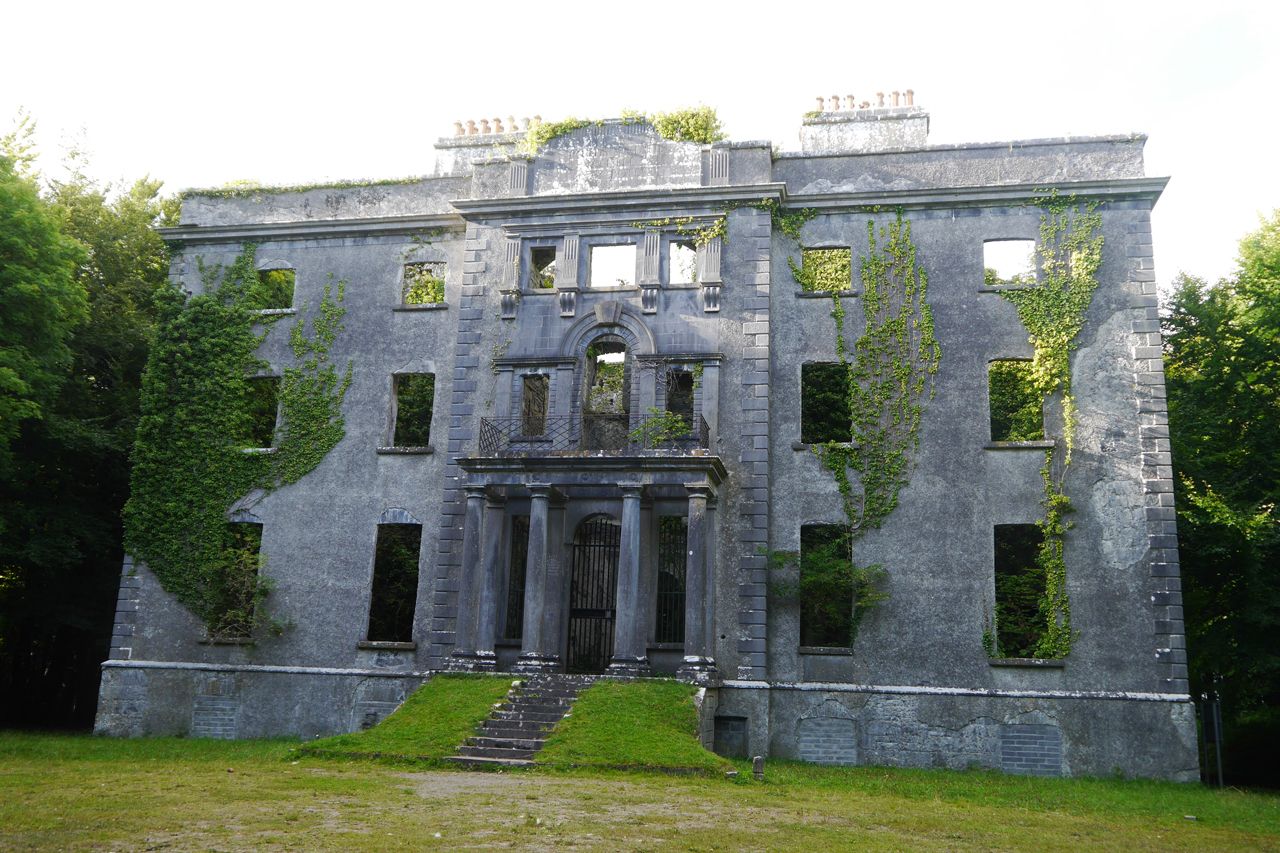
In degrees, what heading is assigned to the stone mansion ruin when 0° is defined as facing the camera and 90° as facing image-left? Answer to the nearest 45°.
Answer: approximately 0°

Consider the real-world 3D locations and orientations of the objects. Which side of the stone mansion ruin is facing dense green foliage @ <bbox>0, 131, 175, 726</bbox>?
right

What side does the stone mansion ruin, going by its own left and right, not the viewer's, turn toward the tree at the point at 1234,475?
left
